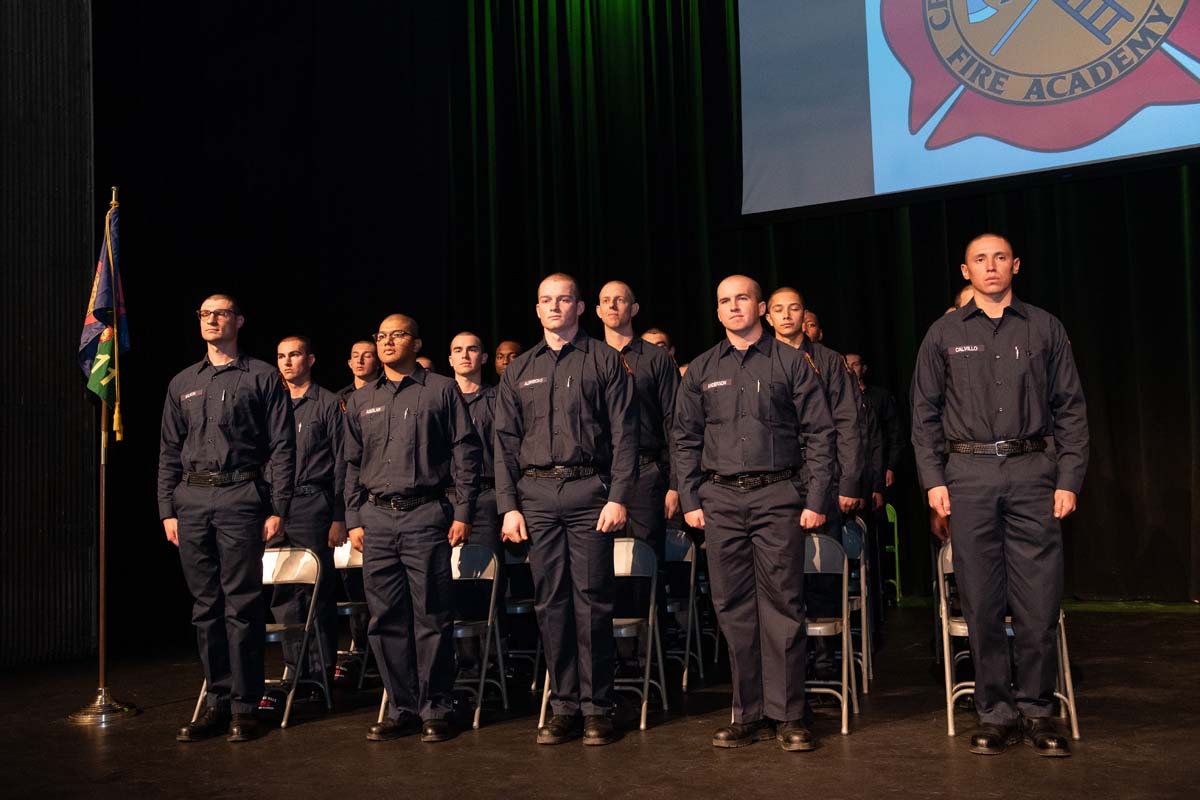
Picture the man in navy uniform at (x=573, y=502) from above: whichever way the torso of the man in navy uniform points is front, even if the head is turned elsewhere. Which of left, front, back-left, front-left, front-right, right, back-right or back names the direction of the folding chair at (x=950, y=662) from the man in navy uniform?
left

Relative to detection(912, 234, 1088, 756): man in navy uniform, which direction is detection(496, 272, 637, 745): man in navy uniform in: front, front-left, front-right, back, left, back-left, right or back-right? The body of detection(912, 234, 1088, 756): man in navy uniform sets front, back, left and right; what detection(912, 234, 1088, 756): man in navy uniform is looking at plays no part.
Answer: right

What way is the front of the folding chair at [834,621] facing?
toward the camera

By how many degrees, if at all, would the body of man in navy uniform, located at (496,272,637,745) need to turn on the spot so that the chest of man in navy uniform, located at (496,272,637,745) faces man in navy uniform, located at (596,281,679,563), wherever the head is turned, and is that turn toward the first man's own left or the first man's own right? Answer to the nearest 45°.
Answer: approximately 180°

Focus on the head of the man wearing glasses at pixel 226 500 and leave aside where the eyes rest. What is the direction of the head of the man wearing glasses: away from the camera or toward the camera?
toward the camera

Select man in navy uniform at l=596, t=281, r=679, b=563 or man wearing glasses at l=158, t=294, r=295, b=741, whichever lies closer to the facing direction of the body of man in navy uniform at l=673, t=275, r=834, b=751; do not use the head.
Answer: the man wearing glasses

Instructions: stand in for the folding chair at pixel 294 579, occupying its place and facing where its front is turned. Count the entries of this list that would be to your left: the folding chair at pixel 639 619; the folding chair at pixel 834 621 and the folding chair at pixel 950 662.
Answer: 3

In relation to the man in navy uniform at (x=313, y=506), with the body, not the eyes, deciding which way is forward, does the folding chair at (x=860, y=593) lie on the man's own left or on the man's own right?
on the man's own left

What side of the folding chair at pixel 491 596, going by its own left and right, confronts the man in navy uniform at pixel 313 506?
right

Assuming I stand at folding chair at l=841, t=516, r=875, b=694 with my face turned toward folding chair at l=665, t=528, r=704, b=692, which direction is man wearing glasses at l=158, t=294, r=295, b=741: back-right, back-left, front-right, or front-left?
front-left

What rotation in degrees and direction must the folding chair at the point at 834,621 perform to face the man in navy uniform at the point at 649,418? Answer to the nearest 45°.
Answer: approximately 135° to its right

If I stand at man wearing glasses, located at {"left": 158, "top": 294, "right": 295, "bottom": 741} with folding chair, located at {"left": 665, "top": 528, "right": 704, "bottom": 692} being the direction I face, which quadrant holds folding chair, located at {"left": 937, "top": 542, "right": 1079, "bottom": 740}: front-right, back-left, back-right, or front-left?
front-right

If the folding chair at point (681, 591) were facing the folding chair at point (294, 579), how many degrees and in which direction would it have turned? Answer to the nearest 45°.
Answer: approximately 45° to its right

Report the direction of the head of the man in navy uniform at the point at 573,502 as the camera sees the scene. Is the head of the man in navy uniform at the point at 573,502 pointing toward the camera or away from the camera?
toward the camera

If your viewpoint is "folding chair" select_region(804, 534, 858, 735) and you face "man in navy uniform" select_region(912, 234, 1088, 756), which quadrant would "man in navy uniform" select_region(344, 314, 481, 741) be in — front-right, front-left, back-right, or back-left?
back-right

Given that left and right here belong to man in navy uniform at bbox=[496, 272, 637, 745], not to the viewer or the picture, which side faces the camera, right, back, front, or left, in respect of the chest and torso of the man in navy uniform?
front

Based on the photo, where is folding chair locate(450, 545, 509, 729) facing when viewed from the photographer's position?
facing the viewer and to the left of the viewer
